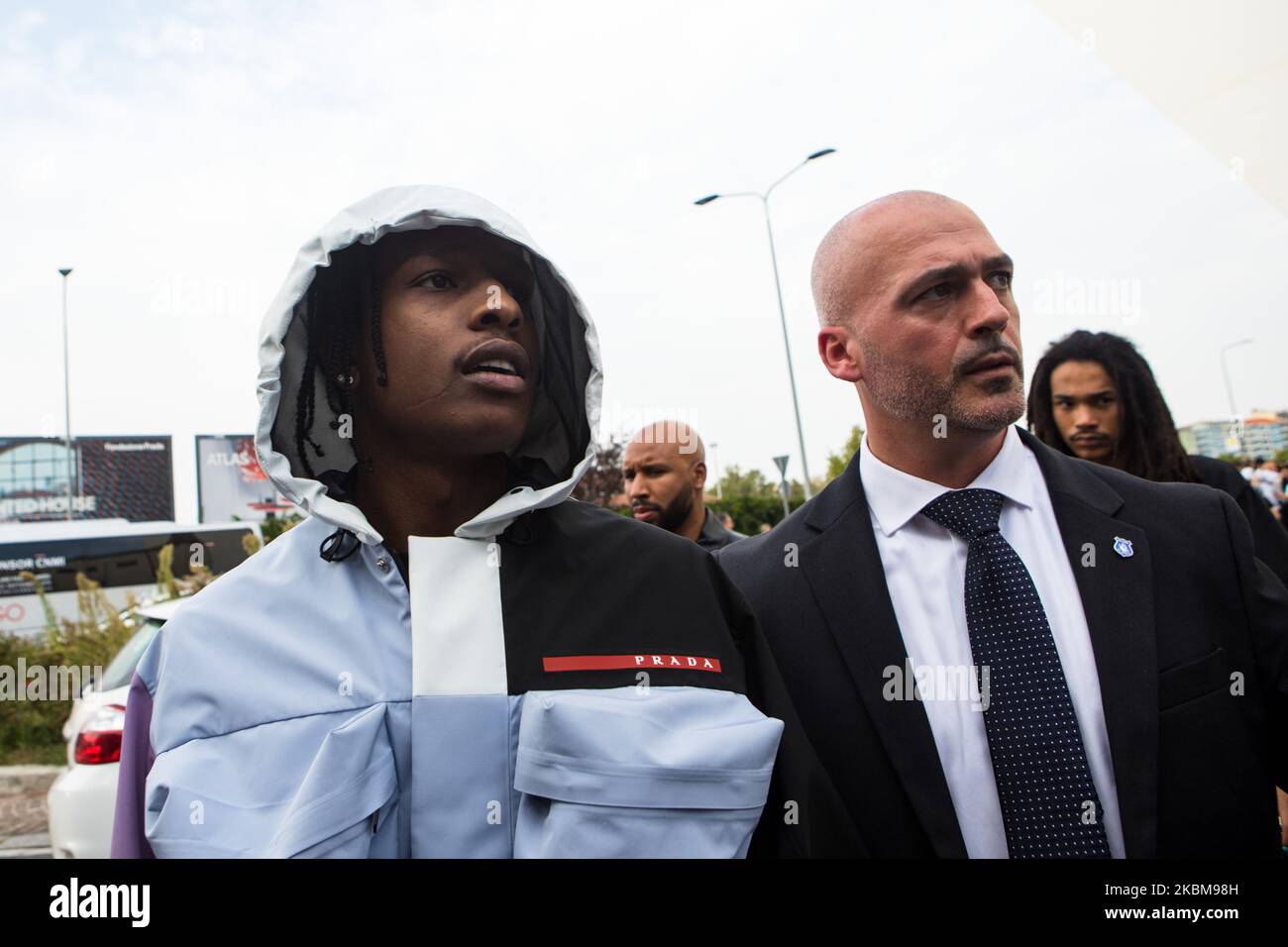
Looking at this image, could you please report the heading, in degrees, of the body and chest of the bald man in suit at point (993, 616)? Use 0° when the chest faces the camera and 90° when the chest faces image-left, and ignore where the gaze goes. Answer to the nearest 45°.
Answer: approximately 0°

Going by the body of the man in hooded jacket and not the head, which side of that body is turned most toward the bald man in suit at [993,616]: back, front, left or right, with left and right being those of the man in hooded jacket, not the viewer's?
left

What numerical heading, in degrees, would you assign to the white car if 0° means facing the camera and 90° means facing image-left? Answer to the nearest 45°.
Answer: approximately 225°

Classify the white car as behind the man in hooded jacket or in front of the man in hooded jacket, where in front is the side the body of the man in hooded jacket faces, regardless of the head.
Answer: behind

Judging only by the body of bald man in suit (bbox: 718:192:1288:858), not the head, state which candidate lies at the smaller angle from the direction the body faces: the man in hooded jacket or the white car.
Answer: the man in hooded jacket

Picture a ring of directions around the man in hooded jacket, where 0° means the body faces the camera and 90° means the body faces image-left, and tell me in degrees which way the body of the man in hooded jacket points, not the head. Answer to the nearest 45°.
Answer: approximately 0°

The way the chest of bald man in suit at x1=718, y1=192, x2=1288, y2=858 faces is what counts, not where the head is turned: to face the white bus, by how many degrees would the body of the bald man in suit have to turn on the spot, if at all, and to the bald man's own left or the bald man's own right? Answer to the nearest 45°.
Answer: approximately 135° to the bald man's own right
